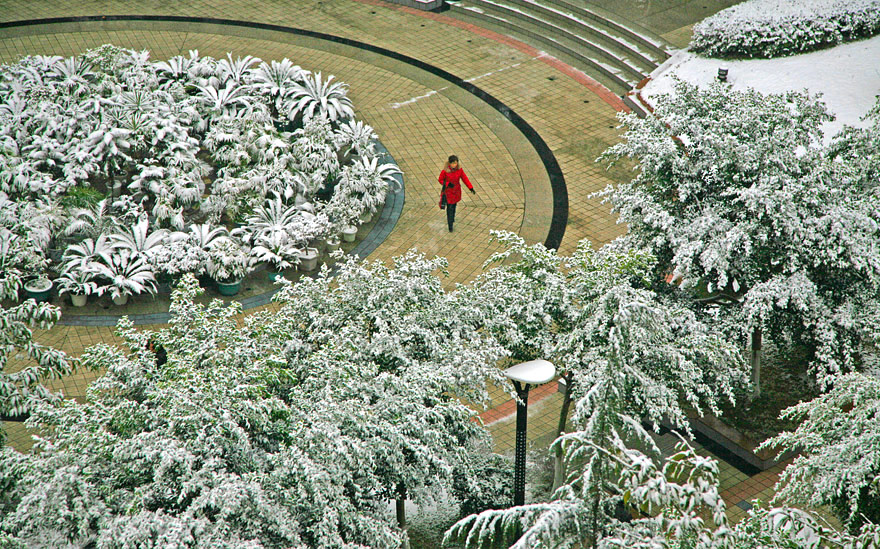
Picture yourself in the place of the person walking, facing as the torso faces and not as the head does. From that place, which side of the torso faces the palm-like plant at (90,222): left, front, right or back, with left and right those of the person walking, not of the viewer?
right

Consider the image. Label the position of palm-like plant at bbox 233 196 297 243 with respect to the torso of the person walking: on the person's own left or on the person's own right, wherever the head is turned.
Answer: on the person's own right

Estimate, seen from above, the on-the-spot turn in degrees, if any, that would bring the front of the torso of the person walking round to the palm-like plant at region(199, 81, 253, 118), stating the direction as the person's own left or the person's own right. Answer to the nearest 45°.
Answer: approximately 135° to the person's own right

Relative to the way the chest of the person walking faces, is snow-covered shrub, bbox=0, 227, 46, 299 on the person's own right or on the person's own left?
on the person's own right

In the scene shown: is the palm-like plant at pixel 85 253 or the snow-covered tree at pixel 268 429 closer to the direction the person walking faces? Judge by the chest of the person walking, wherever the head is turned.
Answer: the snow-covered tree

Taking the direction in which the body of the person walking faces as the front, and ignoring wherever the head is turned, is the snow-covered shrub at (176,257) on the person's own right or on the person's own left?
on the person's own right

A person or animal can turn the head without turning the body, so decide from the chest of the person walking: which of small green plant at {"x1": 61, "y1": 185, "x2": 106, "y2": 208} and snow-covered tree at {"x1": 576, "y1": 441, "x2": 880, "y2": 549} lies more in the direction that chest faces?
the snow-covered tree

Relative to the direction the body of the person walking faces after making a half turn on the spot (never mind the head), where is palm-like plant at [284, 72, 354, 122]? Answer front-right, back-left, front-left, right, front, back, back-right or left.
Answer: front-left

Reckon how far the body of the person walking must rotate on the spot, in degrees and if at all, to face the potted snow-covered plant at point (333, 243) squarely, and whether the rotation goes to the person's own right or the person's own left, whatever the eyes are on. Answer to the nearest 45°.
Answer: approximately 90° to the person's own right

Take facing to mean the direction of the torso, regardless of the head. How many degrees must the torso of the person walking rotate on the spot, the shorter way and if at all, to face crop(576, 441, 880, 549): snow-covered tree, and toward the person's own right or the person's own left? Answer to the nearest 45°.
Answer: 0° — they already face it

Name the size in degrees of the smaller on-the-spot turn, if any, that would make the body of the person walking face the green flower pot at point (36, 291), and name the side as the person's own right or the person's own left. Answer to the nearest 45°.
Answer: approximately 90° to the person's own right

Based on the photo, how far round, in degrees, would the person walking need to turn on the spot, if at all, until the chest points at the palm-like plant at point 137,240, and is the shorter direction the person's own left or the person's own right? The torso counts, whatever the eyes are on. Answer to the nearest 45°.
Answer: approximately 90° to the person's own right

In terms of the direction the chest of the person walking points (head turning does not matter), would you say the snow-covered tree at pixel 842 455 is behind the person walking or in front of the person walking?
in front

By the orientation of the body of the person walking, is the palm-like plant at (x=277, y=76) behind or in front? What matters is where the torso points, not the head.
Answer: behind

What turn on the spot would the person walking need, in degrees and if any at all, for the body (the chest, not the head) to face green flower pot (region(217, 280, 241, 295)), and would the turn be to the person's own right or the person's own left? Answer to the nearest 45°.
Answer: approximately 45° to the person's own right

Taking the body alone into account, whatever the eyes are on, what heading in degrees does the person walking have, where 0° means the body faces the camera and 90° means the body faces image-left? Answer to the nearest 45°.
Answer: approximately 0°
